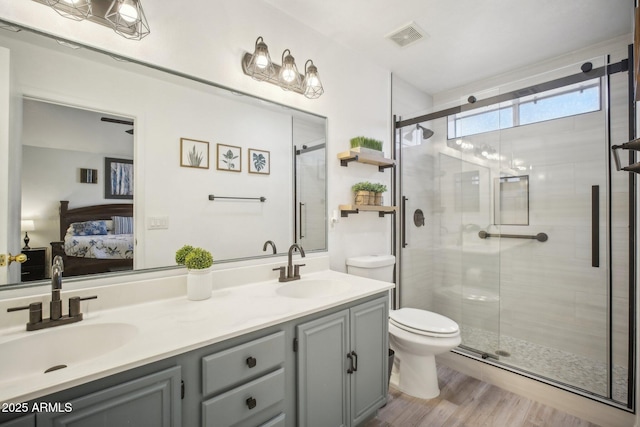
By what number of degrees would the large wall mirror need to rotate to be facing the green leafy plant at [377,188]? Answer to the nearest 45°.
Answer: approximately 45° to its left

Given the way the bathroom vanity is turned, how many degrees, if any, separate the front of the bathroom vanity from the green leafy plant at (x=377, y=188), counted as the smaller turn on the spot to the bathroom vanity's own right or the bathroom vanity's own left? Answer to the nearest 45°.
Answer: approximately 90° to the bathroom vanity's own left

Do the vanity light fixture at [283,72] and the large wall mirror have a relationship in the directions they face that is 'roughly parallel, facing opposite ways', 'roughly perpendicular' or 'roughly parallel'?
roughly parallel

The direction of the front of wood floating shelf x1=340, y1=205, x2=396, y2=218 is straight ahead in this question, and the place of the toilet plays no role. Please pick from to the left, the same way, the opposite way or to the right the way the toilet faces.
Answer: the same way

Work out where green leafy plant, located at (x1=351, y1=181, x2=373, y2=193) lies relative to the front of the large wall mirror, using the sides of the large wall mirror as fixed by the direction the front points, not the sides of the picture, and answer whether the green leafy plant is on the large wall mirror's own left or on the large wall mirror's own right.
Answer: on the large wall mirror's own left

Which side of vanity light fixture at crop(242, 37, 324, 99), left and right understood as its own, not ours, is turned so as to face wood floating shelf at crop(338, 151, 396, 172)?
left

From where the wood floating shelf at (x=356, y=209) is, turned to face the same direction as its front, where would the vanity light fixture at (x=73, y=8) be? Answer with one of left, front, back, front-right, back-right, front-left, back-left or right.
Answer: right

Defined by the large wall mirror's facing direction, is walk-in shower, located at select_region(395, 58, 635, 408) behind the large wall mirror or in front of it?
in front

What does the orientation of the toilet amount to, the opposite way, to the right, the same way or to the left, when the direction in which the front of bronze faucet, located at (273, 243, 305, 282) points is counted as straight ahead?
the same way

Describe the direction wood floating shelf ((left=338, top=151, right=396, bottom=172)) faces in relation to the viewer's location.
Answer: facing the viewer and to the right of the viewer

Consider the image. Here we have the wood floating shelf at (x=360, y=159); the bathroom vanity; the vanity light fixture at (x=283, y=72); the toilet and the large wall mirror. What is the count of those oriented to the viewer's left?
0

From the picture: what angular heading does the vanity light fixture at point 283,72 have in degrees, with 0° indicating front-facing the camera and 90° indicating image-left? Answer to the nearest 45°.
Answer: approximately 315°

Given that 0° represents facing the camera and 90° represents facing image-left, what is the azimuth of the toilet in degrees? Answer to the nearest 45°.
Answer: approximately 315°

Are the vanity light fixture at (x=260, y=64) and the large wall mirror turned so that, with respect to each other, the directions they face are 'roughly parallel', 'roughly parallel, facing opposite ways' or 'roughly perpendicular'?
roughly parallel

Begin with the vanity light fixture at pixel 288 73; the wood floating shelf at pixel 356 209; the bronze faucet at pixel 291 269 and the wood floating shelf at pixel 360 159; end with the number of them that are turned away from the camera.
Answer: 0

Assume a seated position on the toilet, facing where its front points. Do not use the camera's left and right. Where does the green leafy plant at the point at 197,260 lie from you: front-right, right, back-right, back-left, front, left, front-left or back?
right

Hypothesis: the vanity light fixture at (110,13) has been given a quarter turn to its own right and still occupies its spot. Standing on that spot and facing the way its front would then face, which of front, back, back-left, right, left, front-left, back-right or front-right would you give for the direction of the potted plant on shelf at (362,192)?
back-left

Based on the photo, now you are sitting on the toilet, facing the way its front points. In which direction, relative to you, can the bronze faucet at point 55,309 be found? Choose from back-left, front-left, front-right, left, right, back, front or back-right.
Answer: right

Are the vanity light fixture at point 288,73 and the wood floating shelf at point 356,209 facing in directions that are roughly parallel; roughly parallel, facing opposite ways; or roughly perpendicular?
roughly parallel
